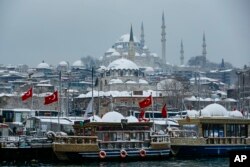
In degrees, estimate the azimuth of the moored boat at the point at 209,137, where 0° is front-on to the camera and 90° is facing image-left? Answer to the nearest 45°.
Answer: approximately 90°

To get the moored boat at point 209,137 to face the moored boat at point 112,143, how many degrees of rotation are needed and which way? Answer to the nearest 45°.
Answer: approximately 45° to its left
